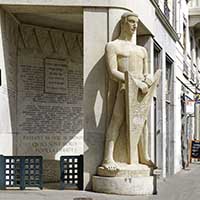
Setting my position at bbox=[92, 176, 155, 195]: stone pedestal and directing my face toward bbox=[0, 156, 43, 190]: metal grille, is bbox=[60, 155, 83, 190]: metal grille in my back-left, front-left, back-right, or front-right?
front-right

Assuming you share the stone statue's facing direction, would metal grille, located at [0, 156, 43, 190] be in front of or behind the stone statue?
behind

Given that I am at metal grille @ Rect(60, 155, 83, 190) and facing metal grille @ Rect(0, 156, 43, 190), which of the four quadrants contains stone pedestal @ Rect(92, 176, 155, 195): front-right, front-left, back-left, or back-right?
back-left

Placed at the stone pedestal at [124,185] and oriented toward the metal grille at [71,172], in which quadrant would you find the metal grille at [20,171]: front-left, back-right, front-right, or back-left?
front-left

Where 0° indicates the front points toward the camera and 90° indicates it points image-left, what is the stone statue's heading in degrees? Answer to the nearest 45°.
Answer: approximately 315°
